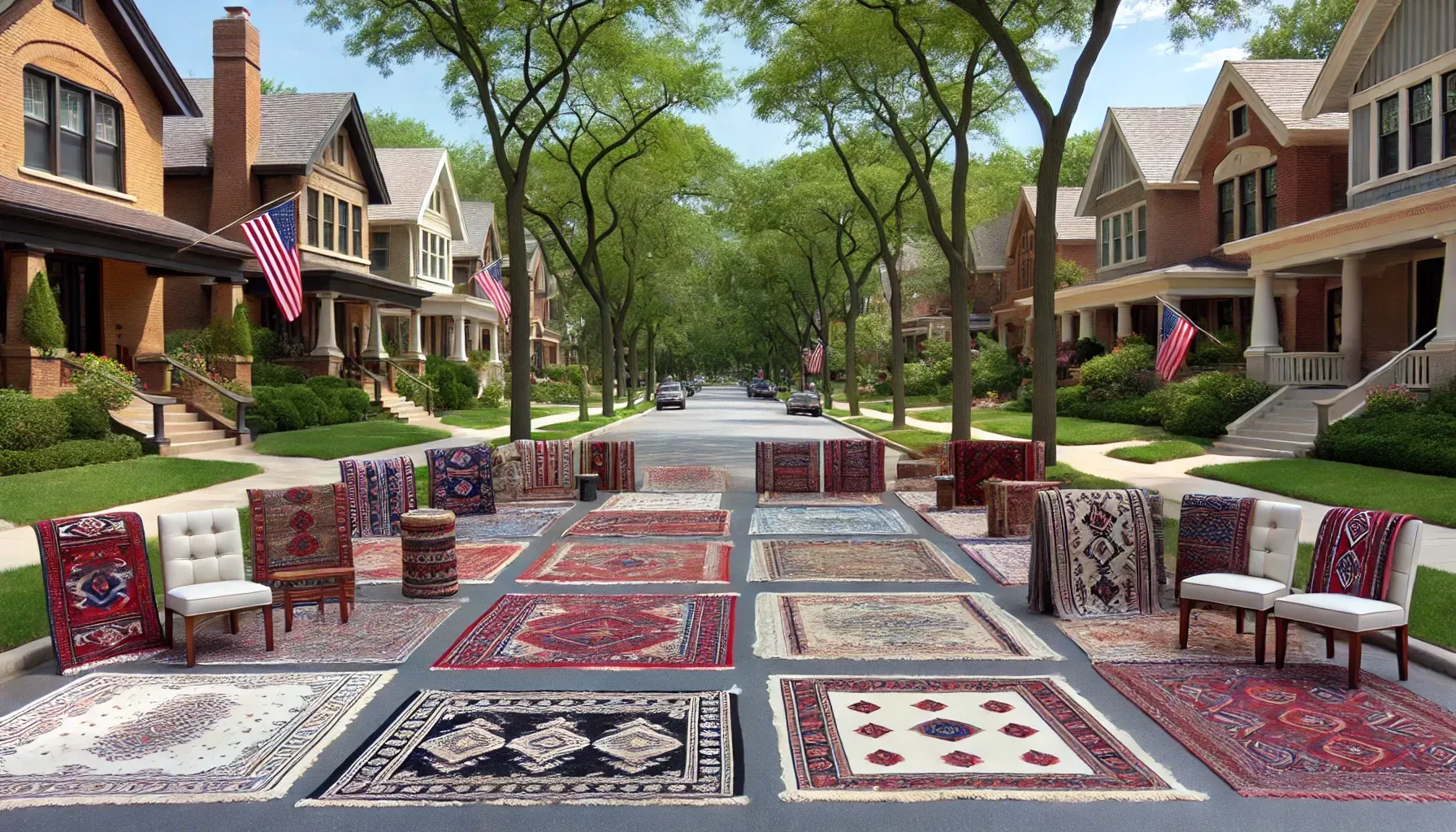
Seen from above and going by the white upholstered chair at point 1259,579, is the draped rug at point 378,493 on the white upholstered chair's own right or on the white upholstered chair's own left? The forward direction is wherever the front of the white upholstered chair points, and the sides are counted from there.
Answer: on the white upholstered chair's own right

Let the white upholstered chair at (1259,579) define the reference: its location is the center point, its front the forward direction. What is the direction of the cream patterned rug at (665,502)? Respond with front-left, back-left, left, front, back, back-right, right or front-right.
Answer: right

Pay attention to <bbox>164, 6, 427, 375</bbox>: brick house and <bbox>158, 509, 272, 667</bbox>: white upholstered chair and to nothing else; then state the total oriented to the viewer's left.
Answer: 0

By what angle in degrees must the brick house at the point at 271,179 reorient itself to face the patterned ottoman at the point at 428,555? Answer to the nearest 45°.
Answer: approximately 45° to its right

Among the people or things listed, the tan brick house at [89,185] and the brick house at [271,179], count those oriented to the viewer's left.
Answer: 0

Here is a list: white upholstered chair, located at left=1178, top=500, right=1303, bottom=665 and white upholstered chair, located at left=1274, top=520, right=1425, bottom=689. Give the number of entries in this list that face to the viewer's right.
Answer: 0

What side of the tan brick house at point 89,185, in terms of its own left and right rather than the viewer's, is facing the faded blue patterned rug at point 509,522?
front

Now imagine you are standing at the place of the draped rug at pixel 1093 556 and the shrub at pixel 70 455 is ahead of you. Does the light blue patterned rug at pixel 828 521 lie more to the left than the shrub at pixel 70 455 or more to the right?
right

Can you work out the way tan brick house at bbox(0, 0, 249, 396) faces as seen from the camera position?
facing the viewer and to the right of the viewer

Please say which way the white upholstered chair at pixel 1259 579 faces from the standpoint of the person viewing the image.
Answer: facing the viewer and to the left of the viewer
